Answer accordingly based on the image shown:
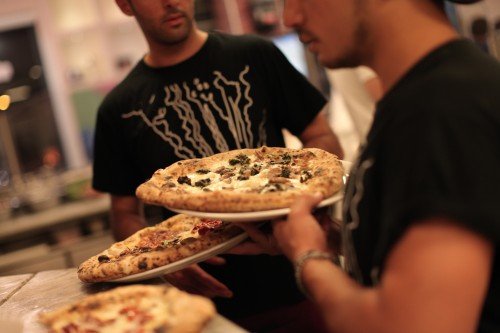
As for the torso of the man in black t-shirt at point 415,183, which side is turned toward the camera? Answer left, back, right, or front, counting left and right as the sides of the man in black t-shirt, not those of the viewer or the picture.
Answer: left

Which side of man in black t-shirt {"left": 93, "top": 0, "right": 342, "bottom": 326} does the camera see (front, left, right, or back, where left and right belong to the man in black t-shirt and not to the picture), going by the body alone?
front

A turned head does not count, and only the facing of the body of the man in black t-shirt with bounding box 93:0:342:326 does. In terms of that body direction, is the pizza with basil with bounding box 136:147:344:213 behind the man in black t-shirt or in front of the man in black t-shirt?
in front

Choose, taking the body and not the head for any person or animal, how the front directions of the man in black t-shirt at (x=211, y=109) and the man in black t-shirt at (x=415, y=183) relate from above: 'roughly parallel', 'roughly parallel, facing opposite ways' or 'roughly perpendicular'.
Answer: roughly perpendicular

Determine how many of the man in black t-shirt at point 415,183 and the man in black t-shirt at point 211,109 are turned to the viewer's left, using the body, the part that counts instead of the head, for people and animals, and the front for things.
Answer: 1

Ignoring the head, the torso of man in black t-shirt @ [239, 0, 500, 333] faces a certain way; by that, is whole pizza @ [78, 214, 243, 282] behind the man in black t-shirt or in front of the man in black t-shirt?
in front

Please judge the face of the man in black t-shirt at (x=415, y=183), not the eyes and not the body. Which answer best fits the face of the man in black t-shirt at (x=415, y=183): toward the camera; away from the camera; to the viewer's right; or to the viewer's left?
to the viewer's left

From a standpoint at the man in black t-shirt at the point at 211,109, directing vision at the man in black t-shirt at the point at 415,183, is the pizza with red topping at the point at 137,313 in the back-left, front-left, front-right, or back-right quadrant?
front-right
